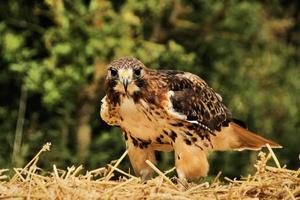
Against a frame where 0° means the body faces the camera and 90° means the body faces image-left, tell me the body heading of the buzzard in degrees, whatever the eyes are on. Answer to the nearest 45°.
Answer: approximately 45°
